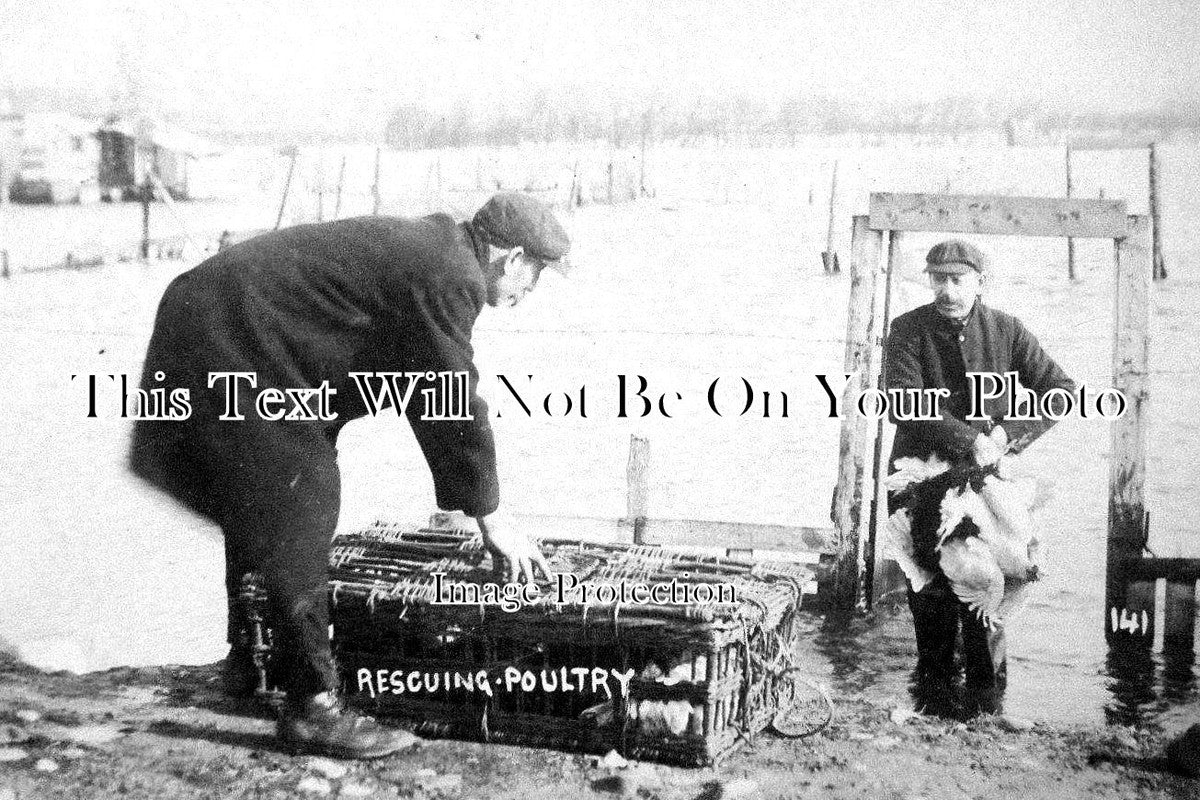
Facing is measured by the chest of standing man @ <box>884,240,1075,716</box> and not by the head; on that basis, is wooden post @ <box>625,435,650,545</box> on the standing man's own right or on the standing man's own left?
on the standing man's own right

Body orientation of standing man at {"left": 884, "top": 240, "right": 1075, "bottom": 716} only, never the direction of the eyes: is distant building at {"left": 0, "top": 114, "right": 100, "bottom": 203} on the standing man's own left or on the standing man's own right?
on the standing man's own right

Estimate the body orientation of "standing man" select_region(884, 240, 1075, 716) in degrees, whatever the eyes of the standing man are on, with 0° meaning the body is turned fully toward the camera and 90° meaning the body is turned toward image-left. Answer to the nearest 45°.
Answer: approximately 0°

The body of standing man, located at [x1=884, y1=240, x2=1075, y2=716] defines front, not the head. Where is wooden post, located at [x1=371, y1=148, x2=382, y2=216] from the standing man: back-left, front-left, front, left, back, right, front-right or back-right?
right

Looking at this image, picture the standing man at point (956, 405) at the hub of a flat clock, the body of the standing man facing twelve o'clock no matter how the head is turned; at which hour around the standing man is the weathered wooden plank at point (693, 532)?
The weathered wooden plank is roughly at 3 o'clock from the standing man.

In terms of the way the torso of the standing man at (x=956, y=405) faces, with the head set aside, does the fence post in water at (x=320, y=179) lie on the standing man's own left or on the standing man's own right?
on the standing man's own right

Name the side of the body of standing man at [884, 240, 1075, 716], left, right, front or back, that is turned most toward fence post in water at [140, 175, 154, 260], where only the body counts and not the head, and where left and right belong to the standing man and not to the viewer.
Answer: right

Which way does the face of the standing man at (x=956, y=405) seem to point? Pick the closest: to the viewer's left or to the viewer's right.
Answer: to the viewer's left

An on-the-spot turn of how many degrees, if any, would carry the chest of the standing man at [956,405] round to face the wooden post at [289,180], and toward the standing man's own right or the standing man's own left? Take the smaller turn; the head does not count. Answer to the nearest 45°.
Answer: approximately 90° to the standing man's own right

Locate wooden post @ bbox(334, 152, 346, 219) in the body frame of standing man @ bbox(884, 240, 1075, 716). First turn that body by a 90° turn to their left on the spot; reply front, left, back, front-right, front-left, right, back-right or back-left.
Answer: back

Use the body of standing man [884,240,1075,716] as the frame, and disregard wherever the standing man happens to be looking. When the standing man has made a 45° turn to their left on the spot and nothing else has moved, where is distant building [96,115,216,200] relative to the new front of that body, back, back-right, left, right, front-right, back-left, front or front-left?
back-right

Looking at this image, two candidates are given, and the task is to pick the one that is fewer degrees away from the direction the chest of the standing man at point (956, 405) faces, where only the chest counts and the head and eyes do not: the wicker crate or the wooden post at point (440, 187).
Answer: the wicker crate
